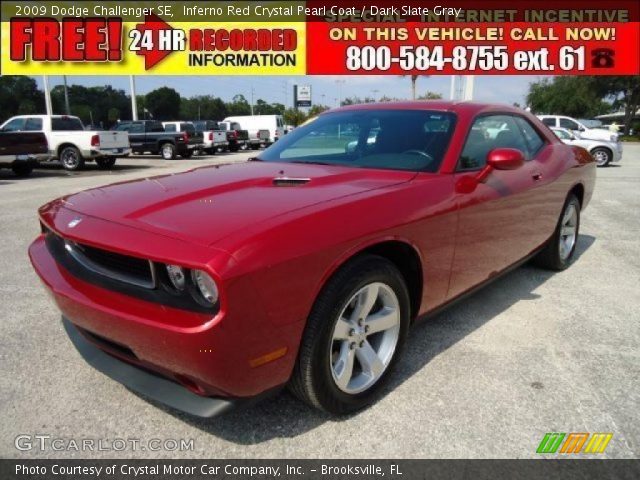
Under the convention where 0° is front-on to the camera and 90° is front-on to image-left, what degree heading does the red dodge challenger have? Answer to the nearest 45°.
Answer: approximately 45°

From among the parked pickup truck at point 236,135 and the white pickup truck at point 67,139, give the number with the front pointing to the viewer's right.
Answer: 0
